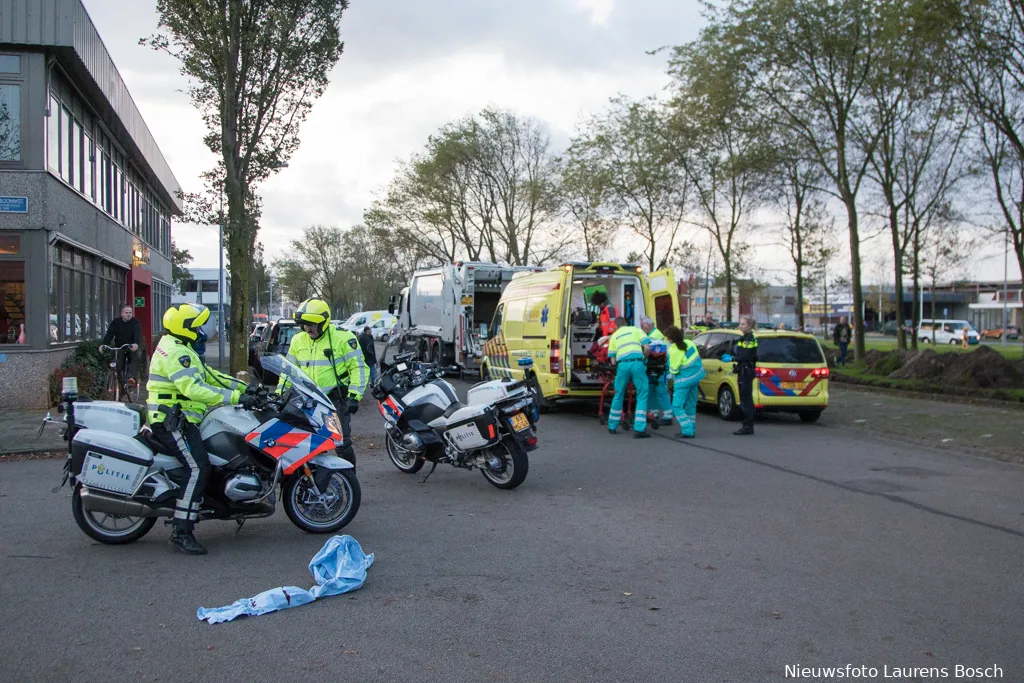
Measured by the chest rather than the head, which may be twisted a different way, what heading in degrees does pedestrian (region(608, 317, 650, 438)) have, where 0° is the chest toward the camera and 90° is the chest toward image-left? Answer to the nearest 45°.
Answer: approximately 180°

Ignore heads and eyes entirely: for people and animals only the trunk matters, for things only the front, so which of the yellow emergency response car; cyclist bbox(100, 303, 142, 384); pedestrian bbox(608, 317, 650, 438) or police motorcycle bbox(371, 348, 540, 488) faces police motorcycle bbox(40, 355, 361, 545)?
cyclist bbox(100, 303, 142, 384)

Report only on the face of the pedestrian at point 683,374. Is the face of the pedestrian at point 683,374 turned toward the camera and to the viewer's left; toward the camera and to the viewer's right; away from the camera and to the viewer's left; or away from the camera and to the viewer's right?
away from the camera and to the viewer's left

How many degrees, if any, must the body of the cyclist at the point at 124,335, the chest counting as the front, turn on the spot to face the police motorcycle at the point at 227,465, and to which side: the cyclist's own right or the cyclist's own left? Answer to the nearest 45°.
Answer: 0° — they already face it

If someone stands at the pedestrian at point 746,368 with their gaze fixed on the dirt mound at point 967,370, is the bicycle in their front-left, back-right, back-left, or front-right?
back-left

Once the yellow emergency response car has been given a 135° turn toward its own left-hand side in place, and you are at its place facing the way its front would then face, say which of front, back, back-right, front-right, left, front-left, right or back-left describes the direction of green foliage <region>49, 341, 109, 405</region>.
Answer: right

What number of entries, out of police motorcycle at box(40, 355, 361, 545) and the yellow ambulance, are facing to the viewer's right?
1

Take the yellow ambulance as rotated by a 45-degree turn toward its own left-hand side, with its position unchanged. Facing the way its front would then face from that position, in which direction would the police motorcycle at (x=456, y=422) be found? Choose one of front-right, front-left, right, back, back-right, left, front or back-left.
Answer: left

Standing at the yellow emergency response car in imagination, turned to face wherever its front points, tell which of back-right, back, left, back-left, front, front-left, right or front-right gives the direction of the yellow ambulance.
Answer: front-left

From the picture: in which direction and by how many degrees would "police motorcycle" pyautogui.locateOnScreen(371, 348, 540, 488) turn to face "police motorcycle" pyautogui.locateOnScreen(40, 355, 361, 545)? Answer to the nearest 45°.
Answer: approximately 90° to its left

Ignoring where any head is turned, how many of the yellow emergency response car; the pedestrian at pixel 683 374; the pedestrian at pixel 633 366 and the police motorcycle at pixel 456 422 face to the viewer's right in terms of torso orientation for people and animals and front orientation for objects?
0

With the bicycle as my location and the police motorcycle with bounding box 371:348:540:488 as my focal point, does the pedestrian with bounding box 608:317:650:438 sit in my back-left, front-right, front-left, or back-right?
front-left

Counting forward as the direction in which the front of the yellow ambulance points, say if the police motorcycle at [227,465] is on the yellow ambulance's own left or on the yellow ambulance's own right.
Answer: on the yellow ambulance's own left

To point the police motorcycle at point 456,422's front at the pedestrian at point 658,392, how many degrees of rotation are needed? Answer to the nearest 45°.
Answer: approximately 90° to its right

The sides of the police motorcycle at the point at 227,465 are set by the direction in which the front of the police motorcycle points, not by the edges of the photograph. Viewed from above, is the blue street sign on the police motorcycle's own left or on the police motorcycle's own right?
on the police motorcycle's own left

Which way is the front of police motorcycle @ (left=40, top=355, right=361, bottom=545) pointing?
to the viewer's right

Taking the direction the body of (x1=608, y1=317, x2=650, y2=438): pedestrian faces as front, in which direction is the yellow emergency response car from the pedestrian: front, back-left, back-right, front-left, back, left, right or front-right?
front-right

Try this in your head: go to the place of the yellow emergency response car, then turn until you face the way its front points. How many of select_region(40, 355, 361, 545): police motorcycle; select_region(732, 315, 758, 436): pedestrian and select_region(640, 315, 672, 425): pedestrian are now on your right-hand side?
0

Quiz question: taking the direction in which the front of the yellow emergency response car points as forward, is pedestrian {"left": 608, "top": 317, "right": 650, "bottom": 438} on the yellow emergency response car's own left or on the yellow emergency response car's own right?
on the yellow emergency response car's own left

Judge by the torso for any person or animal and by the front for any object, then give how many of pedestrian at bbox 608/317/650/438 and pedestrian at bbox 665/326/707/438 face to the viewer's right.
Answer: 0

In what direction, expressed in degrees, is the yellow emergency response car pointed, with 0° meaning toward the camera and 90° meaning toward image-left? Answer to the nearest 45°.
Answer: approximately 135°

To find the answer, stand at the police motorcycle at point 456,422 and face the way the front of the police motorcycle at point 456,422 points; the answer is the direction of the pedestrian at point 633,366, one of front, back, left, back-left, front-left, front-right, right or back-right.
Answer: right

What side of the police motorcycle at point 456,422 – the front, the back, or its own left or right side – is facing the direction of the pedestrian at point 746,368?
right
